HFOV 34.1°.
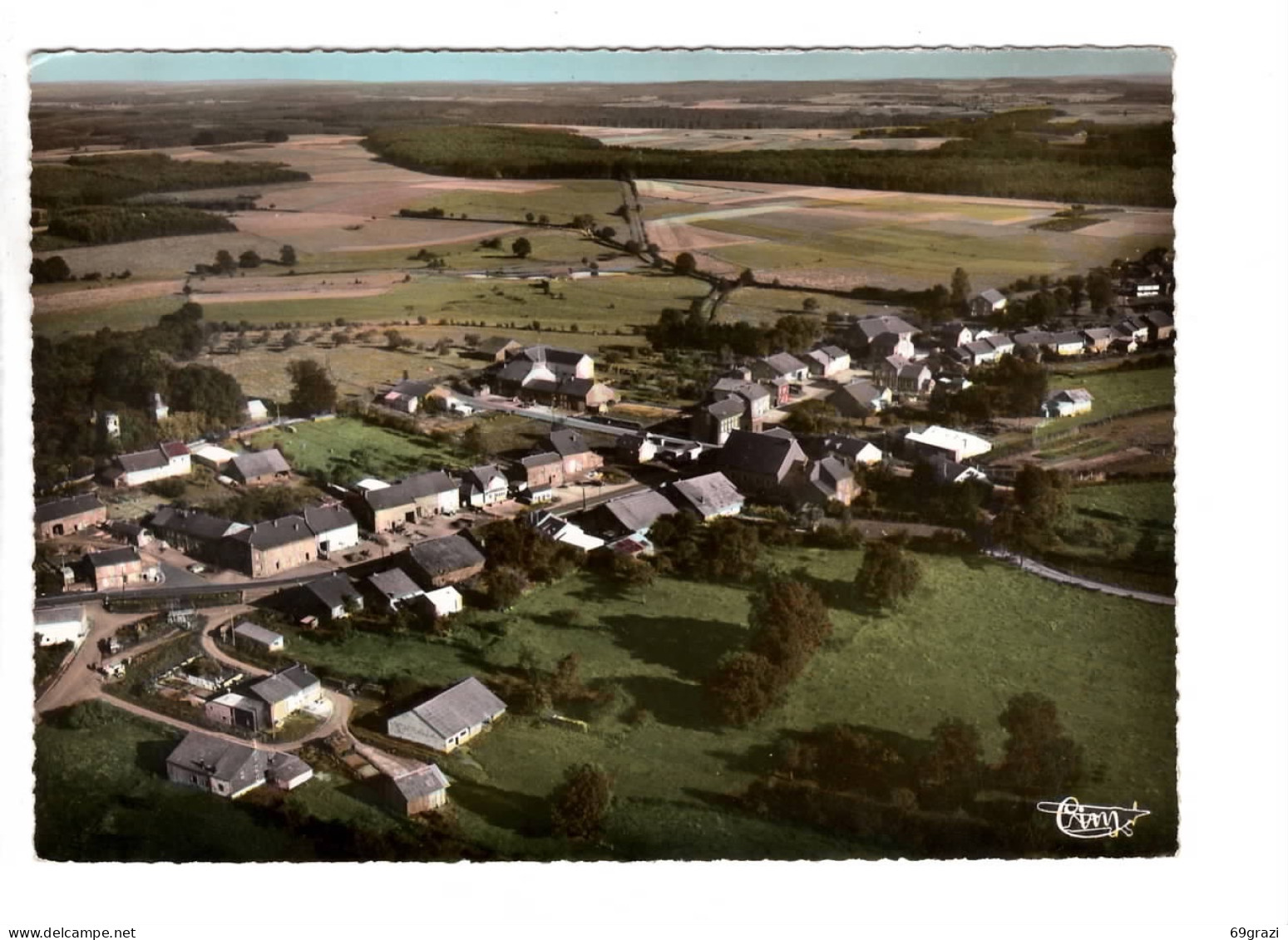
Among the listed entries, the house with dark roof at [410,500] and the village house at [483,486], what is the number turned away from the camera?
0

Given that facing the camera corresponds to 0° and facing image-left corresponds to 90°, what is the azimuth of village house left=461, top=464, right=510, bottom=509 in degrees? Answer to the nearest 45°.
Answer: approximately 315°

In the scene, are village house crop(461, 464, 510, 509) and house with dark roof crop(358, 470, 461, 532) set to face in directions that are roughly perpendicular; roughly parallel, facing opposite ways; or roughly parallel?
roughly parallel

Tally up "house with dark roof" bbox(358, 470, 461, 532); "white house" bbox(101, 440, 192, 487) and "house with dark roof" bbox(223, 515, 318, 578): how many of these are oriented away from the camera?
0

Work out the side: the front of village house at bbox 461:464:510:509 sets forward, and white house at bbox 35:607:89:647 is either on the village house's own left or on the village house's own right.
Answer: on the village house's own right

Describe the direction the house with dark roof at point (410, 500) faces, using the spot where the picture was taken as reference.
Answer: facing the viewer and to the right of the viewer

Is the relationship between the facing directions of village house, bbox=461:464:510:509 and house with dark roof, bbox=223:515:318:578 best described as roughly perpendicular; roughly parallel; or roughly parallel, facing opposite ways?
roughly parallel

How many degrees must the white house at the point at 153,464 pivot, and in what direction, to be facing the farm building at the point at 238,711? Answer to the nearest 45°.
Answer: approximately 45° to its right

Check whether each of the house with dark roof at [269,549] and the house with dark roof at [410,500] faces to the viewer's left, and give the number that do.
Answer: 0

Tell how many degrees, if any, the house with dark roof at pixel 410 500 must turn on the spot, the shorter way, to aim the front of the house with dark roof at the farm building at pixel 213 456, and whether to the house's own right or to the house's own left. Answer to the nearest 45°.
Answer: approximately 135° to the house's own right
